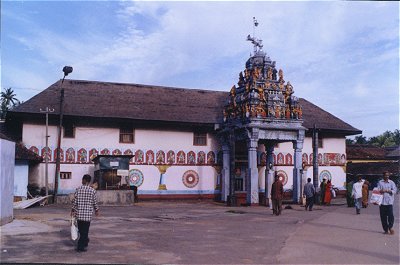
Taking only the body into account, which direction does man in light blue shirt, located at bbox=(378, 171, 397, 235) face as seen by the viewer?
toward the camera

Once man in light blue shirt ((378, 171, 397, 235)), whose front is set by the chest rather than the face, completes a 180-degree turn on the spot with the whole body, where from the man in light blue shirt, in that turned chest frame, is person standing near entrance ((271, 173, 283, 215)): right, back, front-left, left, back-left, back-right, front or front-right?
front-left

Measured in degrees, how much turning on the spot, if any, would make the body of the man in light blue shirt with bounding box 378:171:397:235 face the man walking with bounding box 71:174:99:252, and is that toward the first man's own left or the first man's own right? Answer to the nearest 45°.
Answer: approximately 45° to the first man's own right
